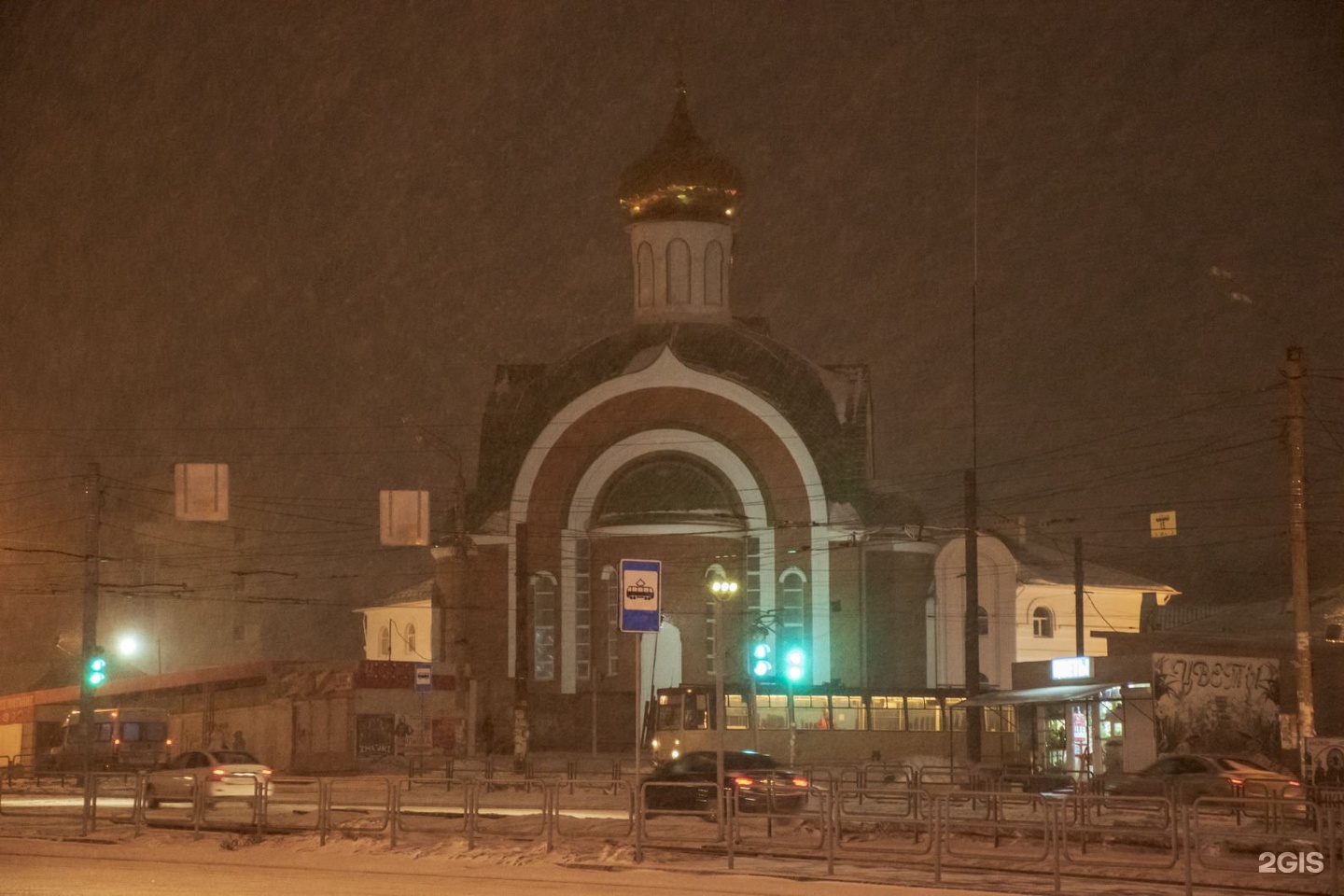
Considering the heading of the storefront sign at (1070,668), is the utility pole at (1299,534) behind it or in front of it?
in front

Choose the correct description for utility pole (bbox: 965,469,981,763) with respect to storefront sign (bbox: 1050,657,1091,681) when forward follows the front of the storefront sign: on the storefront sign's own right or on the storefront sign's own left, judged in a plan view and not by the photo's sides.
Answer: on the storefront sign's own right

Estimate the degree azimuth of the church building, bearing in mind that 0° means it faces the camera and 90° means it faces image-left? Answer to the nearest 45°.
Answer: approximately 0°

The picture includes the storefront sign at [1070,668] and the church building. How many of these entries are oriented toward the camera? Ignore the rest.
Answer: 2

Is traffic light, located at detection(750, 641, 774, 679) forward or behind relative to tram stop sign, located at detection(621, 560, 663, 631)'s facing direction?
behind

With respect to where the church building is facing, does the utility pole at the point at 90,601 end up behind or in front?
in front

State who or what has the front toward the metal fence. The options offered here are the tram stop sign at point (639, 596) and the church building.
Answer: the church building

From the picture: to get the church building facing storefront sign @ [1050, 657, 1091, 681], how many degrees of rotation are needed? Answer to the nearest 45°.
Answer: approximately 45° to its left
